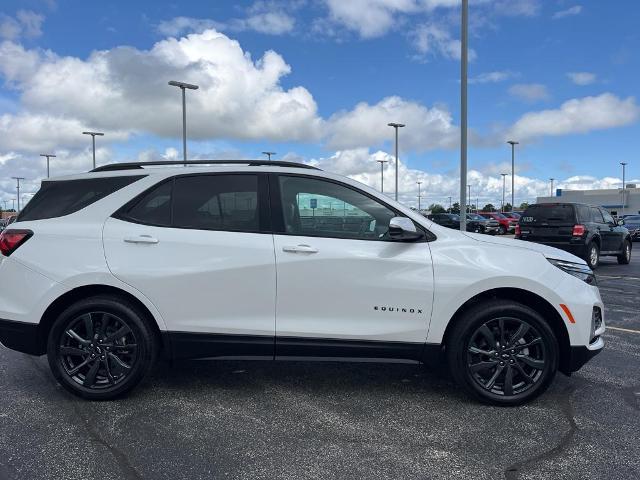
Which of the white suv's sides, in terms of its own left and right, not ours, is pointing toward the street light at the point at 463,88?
left

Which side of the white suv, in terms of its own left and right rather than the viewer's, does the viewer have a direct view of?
right
